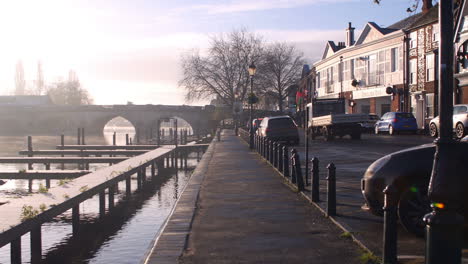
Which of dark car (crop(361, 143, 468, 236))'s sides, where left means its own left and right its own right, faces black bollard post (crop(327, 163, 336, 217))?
front

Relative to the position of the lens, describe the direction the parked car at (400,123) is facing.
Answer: facing away from the viewer and to the left of the viewer

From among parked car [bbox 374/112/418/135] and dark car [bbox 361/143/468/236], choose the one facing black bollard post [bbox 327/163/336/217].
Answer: the dark car

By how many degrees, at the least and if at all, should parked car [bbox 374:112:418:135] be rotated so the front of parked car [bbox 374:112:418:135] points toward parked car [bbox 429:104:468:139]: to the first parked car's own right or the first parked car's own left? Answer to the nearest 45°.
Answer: approximately 135° to the first parked car's own left

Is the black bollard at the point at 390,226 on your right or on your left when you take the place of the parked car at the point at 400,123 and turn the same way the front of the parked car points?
on your left
